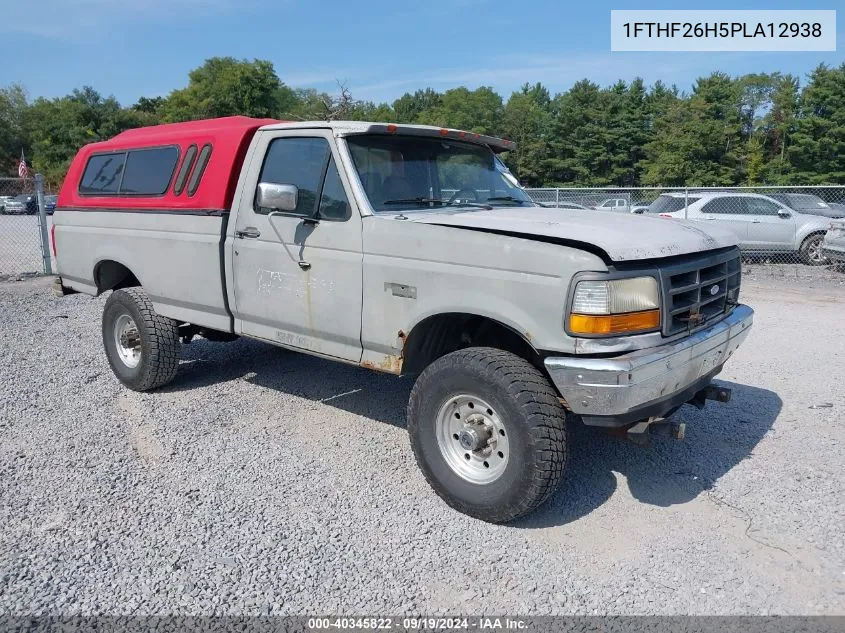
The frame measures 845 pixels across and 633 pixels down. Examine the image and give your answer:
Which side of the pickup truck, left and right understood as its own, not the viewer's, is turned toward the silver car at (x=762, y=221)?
left

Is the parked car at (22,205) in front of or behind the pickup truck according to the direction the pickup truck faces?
behind

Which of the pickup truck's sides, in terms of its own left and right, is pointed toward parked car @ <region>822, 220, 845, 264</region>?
left

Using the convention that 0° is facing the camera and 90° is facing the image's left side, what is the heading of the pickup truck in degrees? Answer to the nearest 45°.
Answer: approximately 315°

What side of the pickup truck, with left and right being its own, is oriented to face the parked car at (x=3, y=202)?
back

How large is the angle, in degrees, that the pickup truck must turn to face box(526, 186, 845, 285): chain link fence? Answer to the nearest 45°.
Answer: approximately 90° to its left
